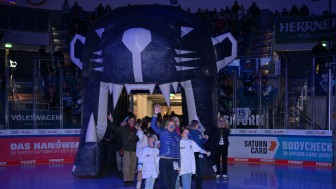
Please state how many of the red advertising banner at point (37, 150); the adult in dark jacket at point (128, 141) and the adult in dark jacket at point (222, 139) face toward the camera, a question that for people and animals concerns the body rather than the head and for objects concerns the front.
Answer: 3

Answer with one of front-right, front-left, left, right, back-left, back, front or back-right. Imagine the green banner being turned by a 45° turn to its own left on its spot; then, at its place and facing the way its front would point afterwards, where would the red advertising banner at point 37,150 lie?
right

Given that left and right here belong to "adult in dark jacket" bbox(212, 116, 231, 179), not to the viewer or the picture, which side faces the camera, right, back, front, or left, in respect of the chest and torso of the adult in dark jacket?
front

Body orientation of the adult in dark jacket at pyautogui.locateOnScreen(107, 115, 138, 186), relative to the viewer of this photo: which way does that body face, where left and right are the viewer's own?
facing the viewer

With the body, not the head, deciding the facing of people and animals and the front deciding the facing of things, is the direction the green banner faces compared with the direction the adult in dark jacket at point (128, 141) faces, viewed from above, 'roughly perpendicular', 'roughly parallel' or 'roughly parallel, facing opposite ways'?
roughly parallel

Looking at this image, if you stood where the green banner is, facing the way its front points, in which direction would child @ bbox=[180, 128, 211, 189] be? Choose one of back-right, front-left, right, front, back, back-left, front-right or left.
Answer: front

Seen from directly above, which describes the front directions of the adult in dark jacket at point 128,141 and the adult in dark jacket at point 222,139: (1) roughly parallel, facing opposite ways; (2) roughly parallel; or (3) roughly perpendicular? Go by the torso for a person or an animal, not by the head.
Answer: roughly parallel

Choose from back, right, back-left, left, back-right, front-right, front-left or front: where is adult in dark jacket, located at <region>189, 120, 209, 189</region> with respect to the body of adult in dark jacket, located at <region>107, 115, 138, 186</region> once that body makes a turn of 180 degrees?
back-right

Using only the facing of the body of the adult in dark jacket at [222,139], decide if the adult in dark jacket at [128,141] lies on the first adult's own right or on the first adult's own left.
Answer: on the first adult's own right

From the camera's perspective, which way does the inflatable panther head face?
toward the camera
